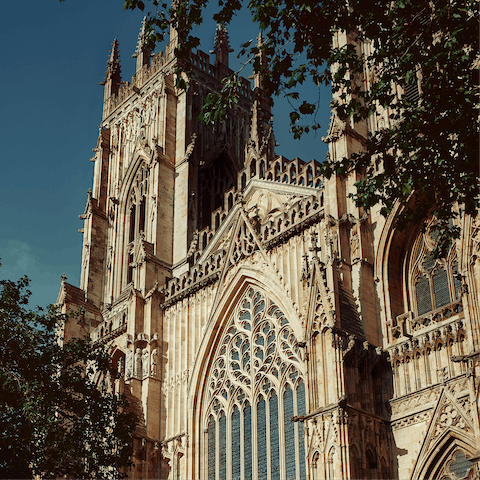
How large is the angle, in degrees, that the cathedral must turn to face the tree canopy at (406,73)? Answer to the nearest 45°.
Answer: approximately 45° to its left

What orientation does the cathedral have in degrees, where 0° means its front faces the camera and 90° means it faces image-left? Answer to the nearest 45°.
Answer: approximately 45°
